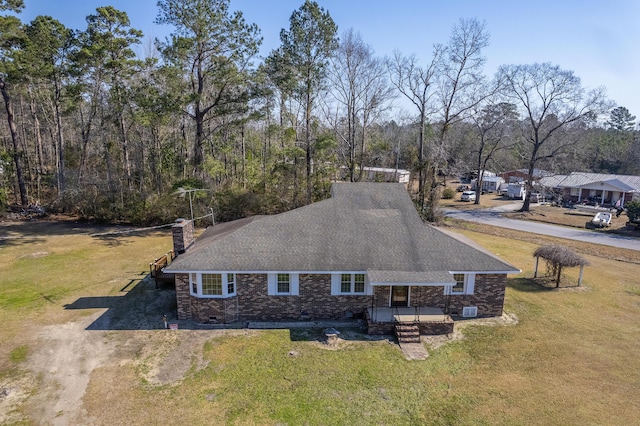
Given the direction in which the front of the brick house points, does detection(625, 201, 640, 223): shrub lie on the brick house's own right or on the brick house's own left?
on the brick house's own left

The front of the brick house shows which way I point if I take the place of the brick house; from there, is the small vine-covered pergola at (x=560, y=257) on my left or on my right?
on my left

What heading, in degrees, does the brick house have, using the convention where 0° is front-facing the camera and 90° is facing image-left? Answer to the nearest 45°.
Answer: approximately 0°

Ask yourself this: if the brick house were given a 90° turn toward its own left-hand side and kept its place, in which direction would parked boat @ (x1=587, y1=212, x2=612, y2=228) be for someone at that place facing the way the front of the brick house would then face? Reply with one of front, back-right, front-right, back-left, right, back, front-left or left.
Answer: front-left
